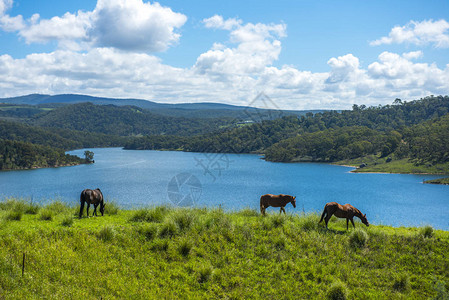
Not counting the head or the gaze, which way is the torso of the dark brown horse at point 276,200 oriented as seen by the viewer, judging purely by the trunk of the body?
to the viewer's right

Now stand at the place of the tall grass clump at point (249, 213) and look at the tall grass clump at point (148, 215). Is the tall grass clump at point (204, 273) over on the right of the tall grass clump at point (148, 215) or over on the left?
left

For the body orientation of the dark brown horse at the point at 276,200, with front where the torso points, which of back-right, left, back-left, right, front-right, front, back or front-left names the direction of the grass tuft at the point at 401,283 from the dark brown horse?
front-right

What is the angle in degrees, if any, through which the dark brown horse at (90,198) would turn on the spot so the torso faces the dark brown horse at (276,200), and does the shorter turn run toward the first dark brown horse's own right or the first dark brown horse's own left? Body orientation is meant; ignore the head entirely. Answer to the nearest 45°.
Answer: approximately 45° to the first dark brown horse's own right

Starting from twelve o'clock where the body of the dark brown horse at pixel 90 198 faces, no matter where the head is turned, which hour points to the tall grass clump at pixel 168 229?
The tall grass clump is roughly at 3 o'clock from the dark brown horse.

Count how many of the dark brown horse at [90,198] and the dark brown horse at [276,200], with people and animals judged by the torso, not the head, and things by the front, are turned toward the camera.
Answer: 0

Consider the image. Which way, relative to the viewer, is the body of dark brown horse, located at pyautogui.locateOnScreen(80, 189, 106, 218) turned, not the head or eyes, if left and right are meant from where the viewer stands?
facing away from the viewer and to the right of the viewer

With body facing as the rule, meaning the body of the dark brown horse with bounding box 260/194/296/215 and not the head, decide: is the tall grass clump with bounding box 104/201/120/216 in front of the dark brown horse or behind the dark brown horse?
behind

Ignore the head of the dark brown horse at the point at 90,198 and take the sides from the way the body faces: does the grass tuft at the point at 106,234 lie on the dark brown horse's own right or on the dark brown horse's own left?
on the dark brown horse's own right

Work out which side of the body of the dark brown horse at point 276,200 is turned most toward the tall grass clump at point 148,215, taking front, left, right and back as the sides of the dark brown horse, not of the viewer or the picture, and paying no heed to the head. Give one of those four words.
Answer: back

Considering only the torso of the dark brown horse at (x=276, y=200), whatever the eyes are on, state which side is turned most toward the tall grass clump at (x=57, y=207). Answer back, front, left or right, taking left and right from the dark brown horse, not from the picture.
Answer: back
